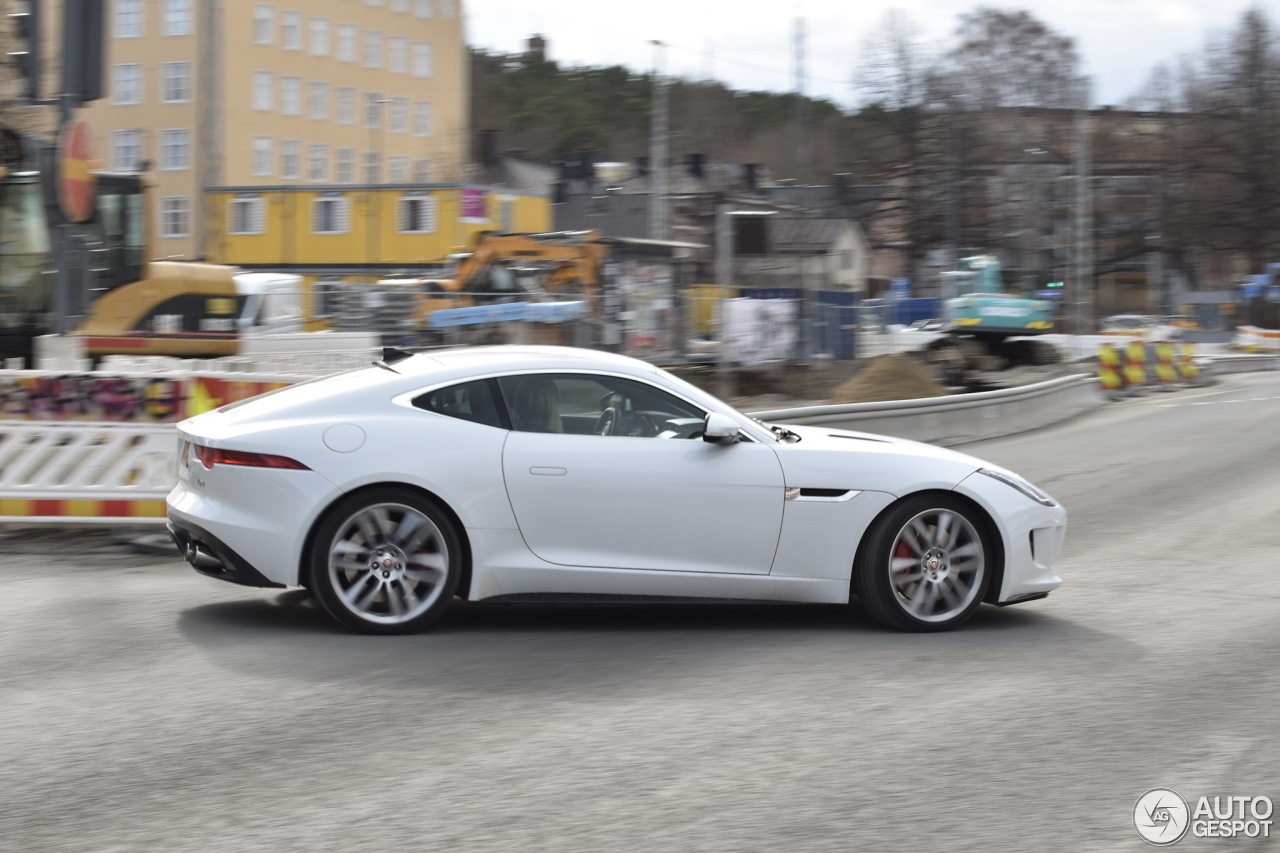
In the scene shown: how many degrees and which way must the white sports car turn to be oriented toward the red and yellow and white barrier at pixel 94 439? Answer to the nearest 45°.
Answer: approximately 135° to its left

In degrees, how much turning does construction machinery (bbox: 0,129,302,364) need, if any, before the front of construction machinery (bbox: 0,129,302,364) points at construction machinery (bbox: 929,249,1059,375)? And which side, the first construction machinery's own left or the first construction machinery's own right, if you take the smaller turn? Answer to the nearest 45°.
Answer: approximately 135° to the first construction machinery's own right

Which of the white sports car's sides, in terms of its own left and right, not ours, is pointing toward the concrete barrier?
left

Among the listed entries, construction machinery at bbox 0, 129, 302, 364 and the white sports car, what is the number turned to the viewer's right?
1

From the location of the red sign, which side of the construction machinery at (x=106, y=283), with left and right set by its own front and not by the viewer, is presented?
left

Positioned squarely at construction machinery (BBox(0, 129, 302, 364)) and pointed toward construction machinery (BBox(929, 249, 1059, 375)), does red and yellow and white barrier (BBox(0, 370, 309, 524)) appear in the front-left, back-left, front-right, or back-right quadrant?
back-right

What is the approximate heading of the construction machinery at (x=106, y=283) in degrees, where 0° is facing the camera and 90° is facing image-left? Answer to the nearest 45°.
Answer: approximately 90°

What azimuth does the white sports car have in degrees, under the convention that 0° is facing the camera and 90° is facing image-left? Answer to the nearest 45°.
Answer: approximately 270°
